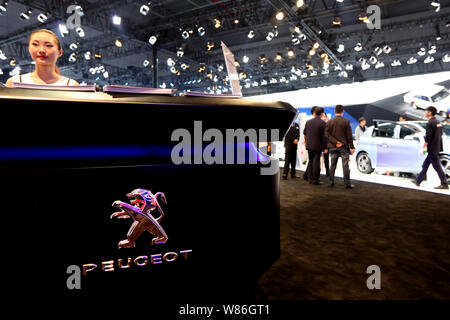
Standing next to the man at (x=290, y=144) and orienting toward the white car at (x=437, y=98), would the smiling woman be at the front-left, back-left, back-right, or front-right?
back-right

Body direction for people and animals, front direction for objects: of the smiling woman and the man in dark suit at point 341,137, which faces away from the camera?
the man in dark suit

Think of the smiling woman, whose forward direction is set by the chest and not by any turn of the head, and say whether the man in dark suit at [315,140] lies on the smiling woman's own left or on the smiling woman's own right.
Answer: on the smiling woman's own left

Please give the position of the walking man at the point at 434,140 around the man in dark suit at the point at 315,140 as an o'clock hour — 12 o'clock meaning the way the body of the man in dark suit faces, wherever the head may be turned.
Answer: The walking man is roughly at 3 o'clock from the man in dark suit.

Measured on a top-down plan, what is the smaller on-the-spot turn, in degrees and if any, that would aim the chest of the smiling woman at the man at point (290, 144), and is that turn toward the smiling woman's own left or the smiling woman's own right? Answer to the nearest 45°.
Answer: approximately 135° to the smiling woman's own left

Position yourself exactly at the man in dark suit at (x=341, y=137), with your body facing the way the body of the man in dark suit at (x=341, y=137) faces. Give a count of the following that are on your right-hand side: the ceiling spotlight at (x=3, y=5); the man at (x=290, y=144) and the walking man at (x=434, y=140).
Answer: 1

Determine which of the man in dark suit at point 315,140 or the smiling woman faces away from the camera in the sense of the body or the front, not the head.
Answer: the man in dark suit

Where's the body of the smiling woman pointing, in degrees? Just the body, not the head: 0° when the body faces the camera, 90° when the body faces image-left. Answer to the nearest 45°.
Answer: approximately 0°

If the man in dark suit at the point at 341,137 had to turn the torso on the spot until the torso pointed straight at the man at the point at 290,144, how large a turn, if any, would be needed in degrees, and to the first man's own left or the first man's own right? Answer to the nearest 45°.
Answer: approximately 45° to the first man's own left

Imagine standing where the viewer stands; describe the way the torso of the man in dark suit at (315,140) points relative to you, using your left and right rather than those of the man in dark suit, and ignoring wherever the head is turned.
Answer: facing away from the viewer

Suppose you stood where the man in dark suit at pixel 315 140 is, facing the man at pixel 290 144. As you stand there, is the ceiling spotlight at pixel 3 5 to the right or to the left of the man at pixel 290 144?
left

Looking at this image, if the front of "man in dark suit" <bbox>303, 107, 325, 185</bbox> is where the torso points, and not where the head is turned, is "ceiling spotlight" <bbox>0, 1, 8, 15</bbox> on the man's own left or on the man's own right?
on the man's own left
